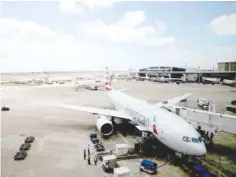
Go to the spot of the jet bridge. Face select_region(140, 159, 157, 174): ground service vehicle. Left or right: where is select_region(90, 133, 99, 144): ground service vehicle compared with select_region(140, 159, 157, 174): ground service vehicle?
right

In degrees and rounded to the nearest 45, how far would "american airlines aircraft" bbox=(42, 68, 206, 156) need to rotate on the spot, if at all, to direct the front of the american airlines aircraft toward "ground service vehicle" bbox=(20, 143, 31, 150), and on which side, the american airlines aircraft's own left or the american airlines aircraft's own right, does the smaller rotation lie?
approximately 135° to the american airlines aircraft's own right

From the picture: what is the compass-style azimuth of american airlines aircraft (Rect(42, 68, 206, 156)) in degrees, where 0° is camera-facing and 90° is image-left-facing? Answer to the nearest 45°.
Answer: approximately 315°

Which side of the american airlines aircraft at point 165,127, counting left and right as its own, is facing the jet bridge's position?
left

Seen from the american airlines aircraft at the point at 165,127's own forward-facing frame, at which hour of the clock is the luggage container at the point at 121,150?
The luggage container is roughly at 5 o'clock from the american airlines aircraft.

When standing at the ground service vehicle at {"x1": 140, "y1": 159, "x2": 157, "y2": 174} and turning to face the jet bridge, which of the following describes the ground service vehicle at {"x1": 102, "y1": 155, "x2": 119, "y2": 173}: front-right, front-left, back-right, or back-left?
back-left
